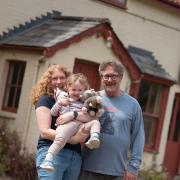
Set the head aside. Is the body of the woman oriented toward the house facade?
no

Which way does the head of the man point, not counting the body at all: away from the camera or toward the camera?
toward the camera

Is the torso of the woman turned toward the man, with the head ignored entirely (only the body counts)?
no

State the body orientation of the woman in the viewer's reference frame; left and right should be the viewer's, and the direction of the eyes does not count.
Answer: facing the viewer and to the right of the viewer

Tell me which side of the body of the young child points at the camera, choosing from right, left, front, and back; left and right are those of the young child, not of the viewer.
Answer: front

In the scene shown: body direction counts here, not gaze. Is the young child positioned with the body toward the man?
no

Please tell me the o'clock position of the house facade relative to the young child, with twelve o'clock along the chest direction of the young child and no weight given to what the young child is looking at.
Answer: The house facade is roughly at 6 o'clock from the young child.
